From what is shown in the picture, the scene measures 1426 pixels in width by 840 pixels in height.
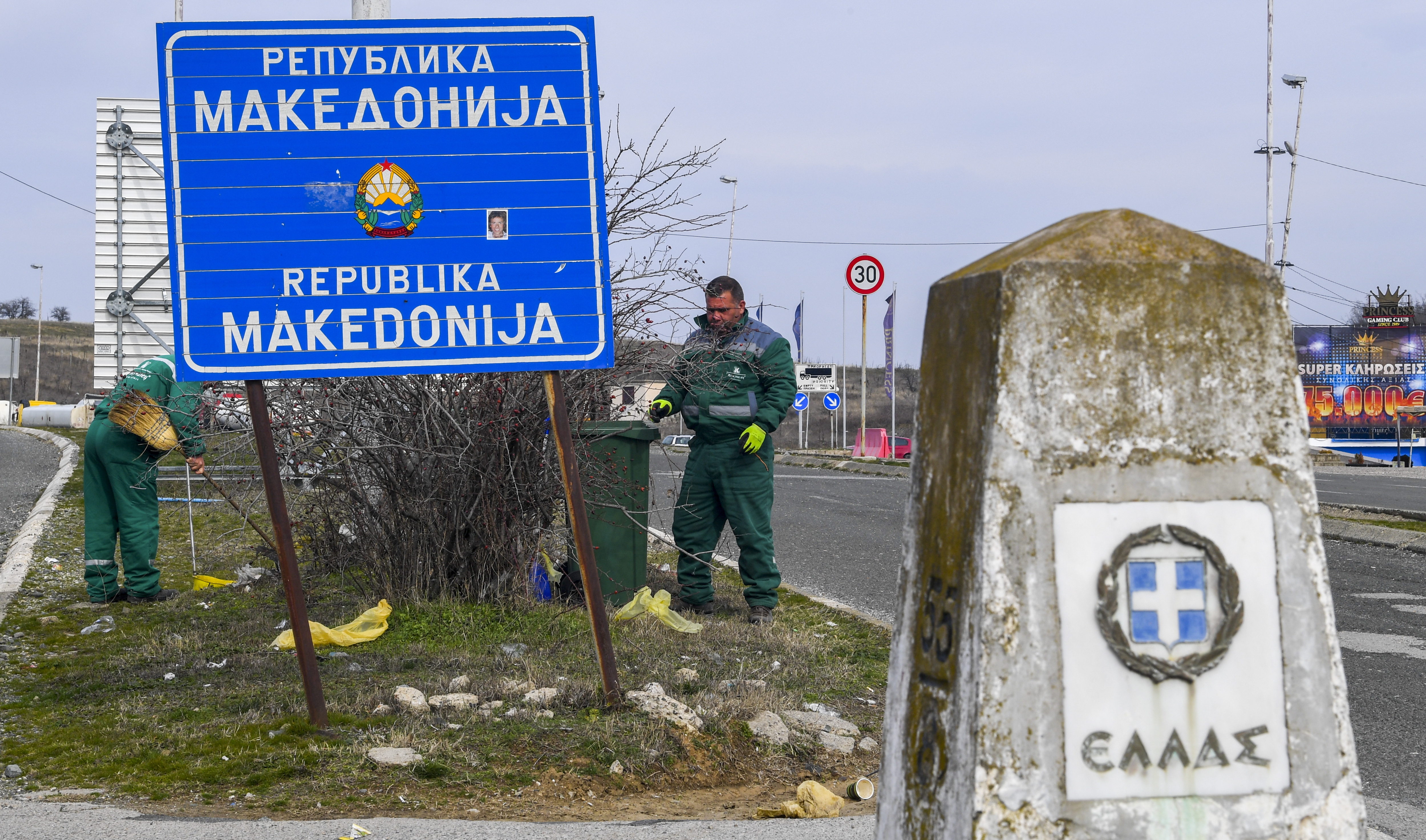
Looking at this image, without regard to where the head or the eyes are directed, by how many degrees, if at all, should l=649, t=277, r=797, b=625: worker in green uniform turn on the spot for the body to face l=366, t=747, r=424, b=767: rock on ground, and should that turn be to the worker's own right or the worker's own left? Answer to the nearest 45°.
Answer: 0° — they already face it

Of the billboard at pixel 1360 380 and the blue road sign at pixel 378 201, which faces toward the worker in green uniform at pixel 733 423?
the billboard

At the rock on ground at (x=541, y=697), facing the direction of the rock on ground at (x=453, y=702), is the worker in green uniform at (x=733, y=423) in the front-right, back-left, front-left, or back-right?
back-right

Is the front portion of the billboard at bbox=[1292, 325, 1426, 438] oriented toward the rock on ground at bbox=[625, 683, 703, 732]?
yes

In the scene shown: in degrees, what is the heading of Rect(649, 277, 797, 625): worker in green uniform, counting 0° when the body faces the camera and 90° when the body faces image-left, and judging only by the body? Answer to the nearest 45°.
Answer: approximately 45°

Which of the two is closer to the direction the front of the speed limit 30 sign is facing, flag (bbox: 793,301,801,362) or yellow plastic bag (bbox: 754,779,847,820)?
the yellow plastic bag

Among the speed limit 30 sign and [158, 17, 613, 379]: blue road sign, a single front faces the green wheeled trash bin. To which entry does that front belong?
the speed limit 30 sign

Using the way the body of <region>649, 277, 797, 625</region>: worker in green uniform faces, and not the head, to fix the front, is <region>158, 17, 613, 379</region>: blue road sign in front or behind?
in front

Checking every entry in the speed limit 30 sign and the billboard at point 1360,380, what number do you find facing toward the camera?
2

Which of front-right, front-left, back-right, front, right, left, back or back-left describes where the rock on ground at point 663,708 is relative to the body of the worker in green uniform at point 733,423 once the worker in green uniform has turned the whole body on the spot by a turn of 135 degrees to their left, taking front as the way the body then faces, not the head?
right
